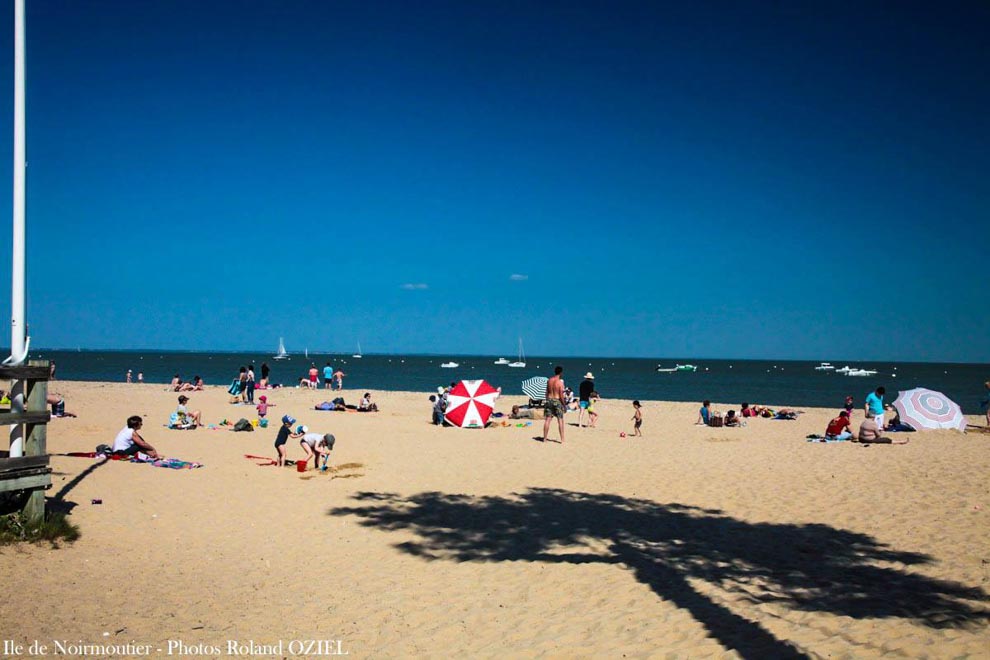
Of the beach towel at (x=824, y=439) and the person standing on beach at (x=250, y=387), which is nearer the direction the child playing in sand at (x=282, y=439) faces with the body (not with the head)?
the beach towel

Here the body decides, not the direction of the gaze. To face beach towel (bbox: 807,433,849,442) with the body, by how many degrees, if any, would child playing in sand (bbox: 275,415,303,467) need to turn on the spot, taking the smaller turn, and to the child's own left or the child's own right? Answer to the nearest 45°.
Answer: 0° — they already face it

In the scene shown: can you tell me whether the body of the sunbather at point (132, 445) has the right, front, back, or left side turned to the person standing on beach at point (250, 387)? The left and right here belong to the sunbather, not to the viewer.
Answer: left

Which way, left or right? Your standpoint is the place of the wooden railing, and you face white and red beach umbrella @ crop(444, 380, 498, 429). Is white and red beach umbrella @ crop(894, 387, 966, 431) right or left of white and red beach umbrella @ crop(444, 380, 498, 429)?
right

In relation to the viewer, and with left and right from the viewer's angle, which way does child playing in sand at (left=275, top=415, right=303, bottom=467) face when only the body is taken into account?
facing to the right of the viewer

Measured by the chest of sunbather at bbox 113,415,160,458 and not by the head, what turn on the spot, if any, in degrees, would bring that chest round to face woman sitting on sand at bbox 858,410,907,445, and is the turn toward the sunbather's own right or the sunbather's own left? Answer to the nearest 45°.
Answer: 0° — they already face them

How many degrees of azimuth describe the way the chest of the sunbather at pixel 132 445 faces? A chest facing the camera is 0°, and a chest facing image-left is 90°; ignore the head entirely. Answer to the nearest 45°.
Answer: approximately 270°

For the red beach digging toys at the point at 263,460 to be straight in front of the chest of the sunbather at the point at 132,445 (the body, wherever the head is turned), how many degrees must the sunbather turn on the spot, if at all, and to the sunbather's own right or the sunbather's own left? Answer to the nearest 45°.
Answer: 0° — they already face it

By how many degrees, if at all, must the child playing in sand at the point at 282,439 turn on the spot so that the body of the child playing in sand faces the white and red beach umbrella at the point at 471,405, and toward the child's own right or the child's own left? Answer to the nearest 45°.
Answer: approximately 45° to the child's own left

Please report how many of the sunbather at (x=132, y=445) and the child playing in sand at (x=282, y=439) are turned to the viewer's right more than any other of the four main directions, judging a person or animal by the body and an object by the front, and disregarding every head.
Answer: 2

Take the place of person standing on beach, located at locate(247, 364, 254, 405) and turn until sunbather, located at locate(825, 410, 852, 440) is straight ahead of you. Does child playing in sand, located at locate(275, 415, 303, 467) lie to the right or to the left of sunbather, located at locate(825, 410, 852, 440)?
right
